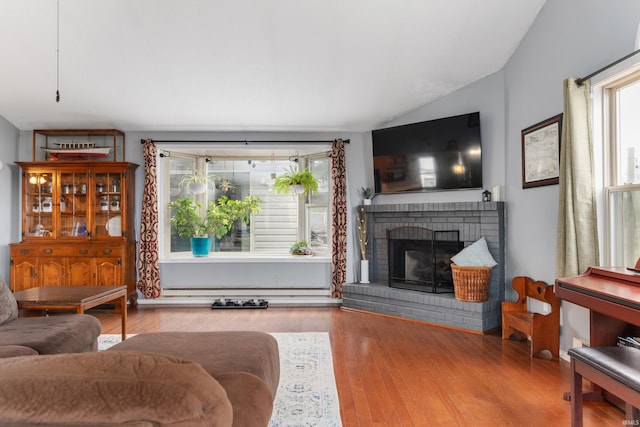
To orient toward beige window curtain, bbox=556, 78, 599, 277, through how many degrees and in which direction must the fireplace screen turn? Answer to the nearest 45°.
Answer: approximately 90° to its left

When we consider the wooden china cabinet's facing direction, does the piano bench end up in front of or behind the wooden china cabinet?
in front

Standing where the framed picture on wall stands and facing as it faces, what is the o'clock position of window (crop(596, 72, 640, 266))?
The window is roughly at 9 o'clock from the framed picture on wall.

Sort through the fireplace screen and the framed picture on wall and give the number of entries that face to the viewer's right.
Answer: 0

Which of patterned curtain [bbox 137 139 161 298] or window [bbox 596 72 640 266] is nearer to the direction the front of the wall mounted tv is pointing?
the patterned curtain

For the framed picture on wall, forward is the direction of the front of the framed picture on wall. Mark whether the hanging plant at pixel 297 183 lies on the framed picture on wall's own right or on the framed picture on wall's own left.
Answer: on the framed picture on wall's own right

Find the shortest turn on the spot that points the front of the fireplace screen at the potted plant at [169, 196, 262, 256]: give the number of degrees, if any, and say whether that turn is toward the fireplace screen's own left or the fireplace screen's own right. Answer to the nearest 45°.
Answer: approximately 45° to the fireplace screen's own right

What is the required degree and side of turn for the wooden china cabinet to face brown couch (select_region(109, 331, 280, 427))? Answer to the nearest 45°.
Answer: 0° — it already faces it

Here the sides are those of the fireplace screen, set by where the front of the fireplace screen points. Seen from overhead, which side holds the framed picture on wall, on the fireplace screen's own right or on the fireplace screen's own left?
on the fireplace screen's own left
